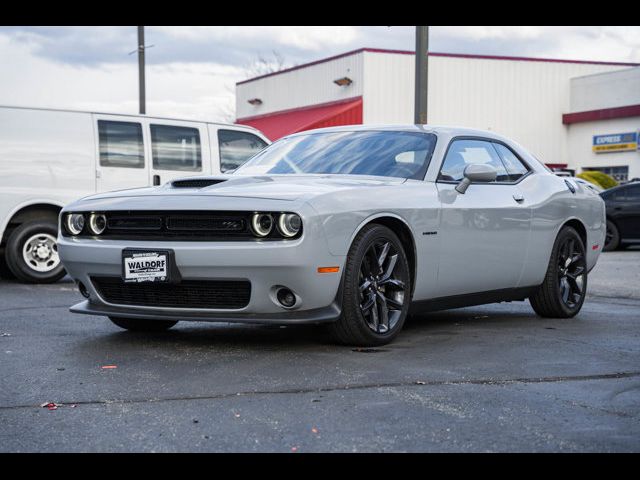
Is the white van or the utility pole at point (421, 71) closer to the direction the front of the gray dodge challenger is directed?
the white van

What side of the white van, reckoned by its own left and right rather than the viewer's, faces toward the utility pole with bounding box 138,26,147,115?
left

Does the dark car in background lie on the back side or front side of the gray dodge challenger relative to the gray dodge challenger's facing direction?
on the back side

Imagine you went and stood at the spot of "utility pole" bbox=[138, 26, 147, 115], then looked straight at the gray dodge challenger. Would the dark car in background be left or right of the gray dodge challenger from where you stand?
left

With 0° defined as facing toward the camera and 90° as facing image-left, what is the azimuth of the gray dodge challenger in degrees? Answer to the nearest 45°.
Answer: approximately 45°

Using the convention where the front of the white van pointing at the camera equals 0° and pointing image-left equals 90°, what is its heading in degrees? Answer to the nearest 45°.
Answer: approximately 270°

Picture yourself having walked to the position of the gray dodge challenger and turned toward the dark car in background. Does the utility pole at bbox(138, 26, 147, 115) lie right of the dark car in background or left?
left

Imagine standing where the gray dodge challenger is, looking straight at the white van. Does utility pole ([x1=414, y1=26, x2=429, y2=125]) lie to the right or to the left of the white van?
right
